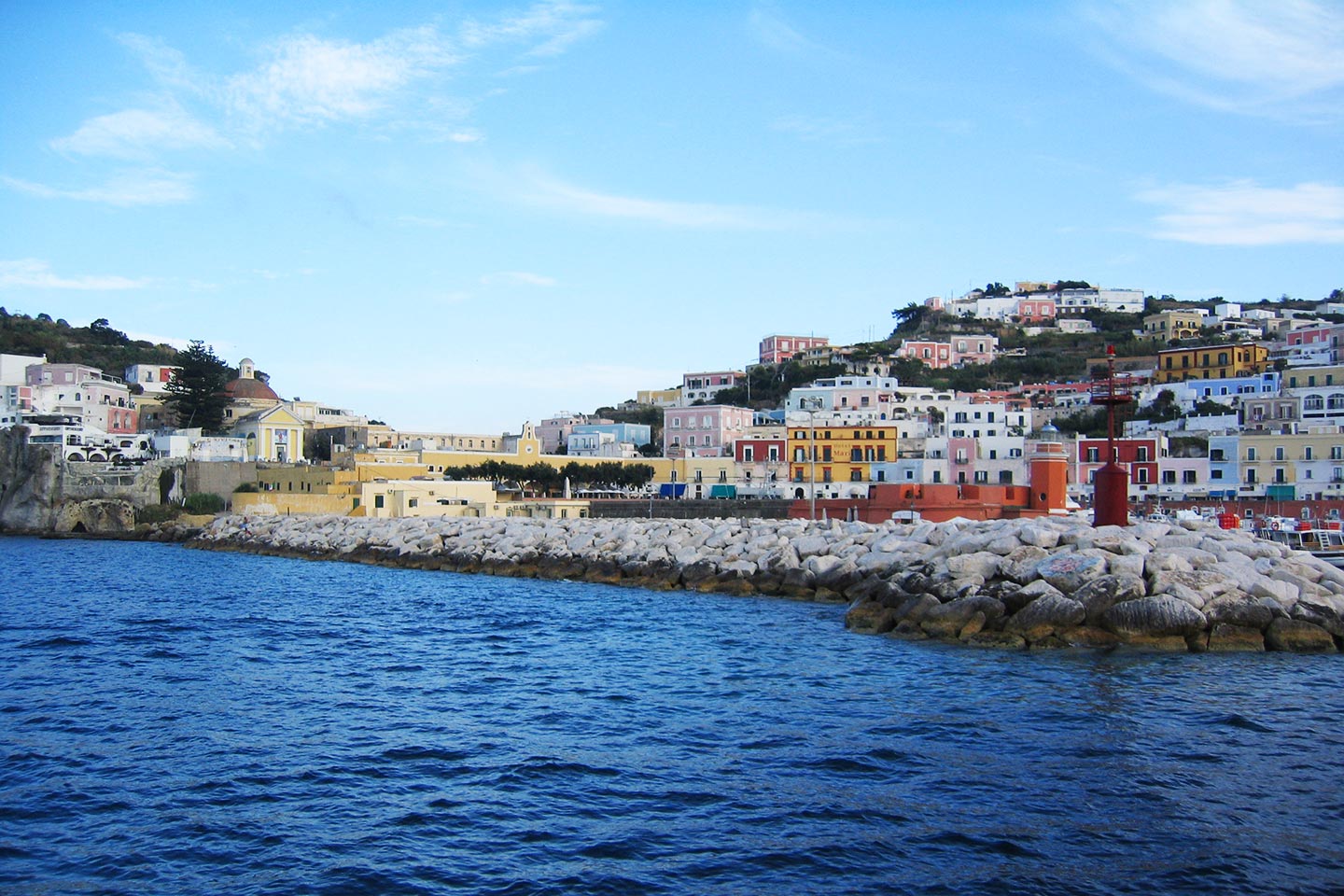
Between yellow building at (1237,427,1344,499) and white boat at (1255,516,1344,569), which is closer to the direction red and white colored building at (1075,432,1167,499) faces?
the white boat

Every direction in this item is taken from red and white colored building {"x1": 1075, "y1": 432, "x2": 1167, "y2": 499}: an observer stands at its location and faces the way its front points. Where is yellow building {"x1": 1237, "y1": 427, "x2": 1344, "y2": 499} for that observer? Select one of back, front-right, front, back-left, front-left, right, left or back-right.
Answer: left

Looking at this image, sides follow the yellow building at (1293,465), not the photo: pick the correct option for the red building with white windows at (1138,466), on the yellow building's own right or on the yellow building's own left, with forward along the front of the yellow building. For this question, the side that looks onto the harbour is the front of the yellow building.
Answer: on the yellow building's own right

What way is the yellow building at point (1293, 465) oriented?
toward the camera

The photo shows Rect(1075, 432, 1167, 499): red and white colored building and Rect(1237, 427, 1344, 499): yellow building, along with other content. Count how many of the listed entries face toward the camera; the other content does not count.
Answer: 2

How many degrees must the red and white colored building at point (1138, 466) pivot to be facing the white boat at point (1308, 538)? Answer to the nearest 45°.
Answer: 0° — it already faces it

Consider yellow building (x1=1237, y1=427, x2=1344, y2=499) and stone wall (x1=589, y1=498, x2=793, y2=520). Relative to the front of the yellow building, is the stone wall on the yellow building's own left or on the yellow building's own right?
on the yellow building's own right

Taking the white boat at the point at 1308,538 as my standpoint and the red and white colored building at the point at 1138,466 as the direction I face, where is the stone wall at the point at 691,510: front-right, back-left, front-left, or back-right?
front-left

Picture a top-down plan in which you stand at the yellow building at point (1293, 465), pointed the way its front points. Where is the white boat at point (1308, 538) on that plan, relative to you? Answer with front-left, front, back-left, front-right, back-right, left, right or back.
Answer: front

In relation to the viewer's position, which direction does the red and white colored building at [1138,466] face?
facing the viewer
